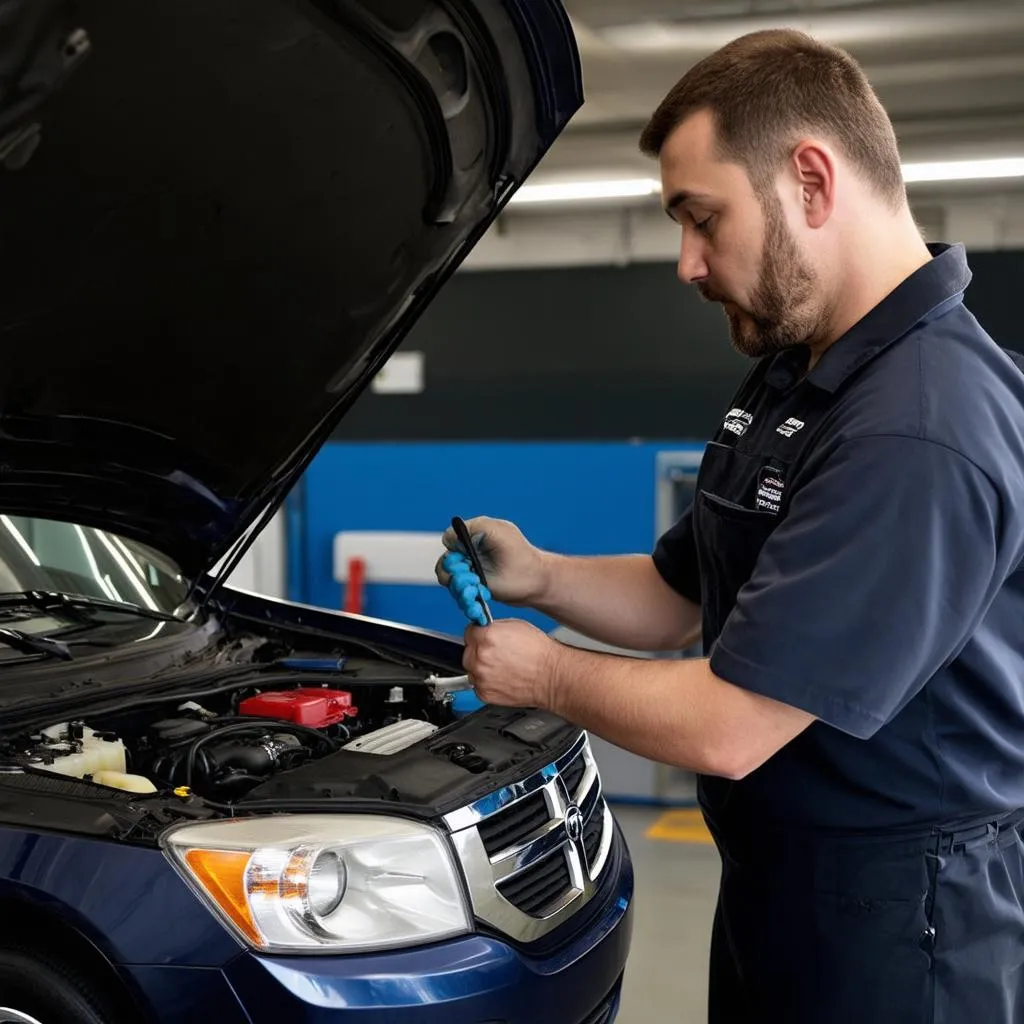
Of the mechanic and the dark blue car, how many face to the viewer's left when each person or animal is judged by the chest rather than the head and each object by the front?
1

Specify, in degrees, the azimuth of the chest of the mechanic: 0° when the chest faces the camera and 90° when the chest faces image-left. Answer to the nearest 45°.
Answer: approximately 90°

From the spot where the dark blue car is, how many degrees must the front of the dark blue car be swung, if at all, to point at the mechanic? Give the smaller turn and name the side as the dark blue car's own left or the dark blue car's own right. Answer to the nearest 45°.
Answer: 0° — it already faces them

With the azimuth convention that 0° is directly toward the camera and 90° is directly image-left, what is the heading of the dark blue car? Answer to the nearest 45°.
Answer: approximately 315°

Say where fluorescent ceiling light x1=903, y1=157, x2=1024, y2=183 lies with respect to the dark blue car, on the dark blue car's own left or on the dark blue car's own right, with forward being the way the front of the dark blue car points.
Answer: on the dark blue car's own left

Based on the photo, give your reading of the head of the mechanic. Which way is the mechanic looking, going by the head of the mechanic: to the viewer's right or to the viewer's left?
to the viewer's left
